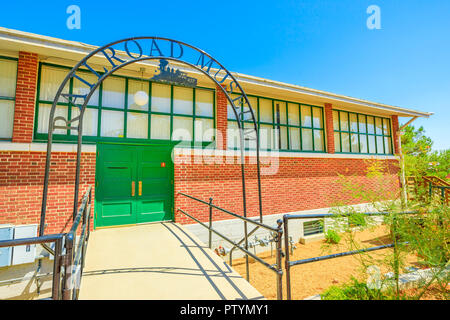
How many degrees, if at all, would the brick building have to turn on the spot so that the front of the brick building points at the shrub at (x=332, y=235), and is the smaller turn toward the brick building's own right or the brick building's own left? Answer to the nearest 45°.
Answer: approximately 45° to the brick building's own left

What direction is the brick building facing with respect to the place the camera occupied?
facing the viewer and to the right of the viewer

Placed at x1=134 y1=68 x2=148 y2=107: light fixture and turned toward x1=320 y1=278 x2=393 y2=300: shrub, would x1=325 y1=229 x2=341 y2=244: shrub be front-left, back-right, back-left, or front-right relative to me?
front-left

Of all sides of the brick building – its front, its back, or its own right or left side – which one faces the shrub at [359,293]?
front
